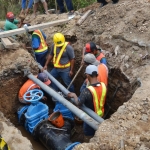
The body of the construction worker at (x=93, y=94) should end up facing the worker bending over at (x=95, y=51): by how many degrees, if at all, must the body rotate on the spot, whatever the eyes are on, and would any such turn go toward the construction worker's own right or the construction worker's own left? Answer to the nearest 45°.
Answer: approximately 45° to the construction worker's own right

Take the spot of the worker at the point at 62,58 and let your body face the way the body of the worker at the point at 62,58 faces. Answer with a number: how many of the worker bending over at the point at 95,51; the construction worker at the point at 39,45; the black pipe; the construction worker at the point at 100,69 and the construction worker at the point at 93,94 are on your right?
1

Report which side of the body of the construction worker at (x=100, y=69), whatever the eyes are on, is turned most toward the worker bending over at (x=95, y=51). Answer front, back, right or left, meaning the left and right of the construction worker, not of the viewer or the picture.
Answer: right

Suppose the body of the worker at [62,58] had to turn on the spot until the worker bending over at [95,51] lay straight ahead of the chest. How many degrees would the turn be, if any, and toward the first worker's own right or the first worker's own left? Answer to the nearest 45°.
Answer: approximately 90° to the first worker's own left

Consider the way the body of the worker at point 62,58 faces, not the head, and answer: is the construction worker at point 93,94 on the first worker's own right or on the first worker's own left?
on the first worker's own left

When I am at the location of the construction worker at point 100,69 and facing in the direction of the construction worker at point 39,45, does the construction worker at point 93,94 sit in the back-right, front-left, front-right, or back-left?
back-left

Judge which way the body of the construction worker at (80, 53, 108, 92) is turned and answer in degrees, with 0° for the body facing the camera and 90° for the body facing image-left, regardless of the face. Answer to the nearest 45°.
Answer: approximately 90°

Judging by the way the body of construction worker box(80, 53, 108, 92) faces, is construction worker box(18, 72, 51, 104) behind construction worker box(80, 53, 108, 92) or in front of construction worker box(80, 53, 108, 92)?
in front

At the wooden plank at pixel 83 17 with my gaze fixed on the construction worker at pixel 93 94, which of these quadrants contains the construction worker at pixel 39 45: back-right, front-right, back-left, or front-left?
front-right

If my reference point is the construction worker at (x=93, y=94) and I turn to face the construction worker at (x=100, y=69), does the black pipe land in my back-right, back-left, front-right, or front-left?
back-left

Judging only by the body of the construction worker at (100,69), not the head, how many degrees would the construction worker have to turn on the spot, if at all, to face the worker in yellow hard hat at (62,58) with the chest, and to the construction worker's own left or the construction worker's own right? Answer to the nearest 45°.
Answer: approximately 45° to the construction worker's own right

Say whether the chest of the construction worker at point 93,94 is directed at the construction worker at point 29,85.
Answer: yes

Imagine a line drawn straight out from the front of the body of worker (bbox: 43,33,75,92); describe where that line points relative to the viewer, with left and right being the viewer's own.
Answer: facing the viewer and to the left of the viewer

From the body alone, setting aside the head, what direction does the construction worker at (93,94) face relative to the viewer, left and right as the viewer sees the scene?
facing away from the viewer and to the left of the viewer

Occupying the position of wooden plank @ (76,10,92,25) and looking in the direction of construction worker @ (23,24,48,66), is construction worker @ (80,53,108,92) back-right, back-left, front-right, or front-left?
front-left
